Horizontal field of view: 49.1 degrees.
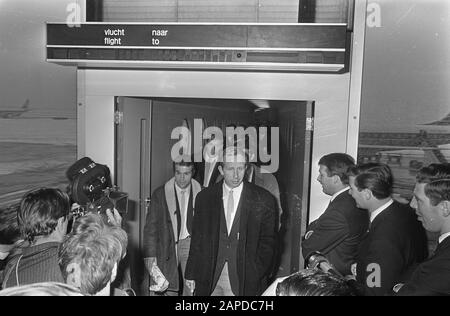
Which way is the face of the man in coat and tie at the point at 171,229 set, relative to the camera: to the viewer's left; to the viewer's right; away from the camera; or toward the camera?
toward the camera

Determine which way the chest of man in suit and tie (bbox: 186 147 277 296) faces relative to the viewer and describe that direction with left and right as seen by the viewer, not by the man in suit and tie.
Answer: facing the viewer

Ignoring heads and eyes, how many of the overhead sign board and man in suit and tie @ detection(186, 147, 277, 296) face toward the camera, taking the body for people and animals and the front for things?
2

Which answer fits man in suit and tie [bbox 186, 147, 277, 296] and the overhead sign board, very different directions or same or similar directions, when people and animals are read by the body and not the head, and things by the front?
same or similar directions

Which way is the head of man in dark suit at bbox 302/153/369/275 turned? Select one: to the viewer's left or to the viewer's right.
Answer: to the viewer's left

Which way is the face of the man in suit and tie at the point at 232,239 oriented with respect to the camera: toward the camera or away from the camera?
toward the camera

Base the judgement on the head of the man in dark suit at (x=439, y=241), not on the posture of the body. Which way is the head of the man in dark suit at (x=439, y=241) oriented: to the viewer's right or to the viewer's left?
to the viewer's left

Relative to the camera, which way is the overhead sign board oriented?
toward the camera
